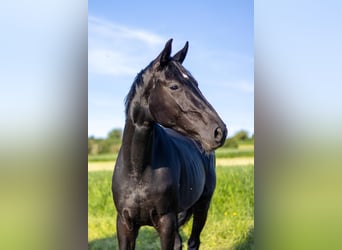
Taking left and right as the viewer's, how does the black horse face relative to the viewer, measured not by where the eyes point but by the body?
facing the viewer and to the left of the viewer
